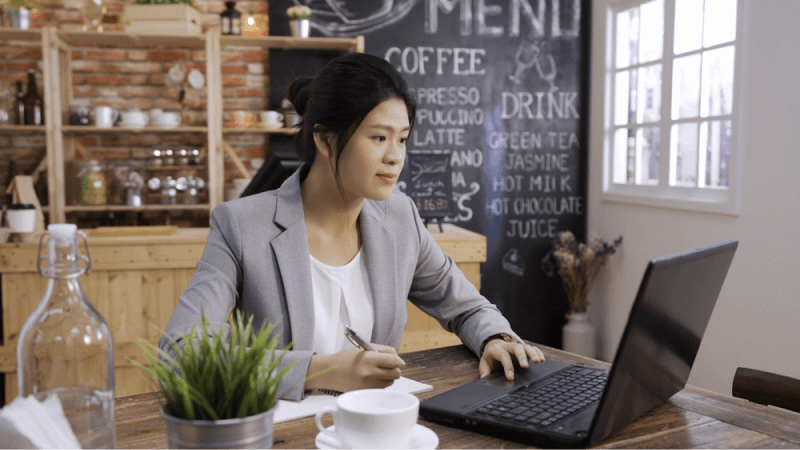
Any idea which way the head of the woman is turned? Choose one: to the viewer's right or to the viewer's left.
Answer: to the viewer's right

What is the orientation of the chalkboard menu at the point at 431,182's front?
toward the camera

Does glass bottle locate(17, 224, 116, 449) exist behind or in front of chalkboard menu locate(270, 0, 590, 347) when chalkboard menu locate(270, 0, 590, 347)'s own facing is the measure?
in front

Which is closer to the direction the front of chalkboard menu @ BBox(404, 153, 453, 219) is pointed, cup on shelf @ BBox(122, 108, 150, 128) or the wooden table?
the wooden table

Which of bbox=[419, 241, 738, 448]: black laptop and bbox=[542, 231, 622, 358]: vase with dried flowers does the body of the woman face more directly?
the black laptop

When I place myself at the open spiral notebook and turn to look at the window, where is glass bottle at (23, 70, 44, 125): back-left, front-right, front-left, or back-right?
front-left

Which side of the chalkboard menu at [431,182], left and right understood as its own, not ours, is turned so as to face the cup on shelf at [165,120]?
right

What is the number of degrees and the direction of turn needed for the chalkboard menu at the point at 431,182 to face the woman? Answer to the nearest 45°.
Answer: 0° — it already faces them

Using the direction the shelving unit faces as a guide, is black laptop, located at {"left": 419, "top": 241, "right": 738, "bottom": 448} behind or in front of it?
in front

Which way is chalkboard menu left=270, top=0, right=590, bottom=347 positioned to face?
toward the camera

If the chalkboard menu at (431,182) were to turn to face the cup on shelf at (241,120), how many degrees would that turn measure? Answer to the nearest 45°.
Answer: approximately 90° to its right

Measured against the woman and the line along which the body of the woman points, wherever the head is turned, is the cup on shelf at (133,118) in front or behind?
behind

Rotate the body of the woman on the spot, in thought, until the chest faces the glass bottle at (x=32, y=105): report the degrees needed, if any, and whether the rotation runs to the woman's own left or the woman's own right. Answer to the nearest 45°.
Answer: approximately 180°

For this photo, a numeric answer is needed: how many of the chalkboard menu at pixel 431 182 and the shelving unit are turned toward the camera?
2

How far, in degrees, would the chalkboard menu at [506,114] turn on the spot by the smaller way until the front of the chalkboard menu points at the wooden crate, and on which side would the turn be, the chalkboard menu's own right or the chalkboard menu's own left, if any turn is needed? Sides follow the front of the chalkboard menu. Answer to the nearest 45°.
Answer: approximately 45° to the chalkboard menu's own right
